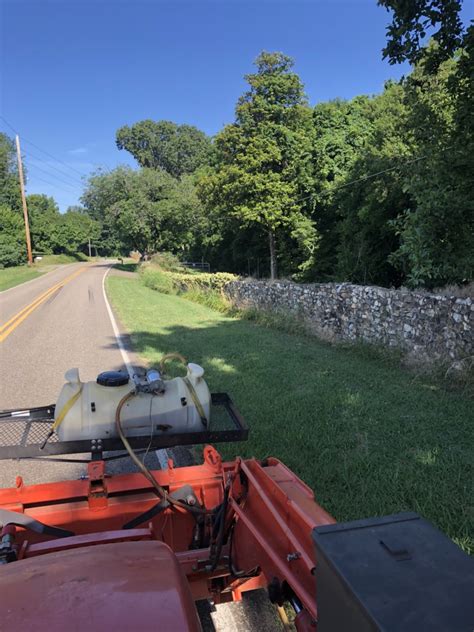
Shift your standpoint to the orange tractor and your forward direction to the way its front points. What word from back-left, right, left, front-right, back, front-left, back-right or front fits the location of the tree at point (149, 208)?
front

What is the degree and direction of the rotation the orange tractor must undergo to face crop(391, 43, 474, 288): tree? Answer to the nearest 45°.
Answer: approximately 45° to its right

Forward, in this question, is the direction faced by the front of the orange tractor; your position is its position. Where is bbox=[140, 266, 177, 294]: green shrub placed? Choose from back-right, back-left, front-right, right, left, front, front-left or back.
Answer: front

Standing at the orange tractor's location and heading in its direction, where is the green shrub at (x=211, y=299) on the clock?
The green shrub is roughly at 12 o'clock from the orange tractor.

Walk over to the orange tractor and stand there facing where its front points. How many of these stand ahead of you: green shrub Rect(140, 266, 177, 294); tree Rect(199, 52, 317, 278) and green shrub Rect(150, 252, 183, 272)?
3

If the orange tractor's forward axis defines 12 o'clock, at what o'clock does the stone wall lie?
The stone wall is roughly at 1 o'clock from the orange tractor.

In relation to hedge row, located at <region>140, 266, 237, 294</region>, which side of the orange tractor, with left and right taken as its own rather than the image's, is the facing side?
front

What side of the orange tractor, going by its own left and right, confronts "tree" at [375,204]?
front

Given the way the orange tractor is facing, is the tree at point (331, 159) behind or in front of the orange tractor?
in front

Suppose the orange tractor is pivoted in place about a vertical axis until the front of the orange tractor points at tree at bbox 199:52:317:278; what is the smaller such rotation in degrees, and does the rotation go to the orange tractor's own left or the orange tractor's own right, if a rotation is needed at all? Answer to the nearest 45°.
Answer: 0° — it already faces it

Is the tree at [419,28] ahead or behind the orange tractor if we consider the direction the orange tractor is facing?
ahead

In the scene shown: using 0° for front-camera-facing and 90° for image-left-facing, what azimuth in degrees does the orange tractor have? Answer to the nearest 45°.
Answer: approximately 180°

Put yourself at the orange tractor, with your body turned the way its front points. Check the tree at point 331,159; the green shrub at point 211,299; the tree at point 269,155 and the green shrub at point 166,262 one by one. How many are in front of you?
4
